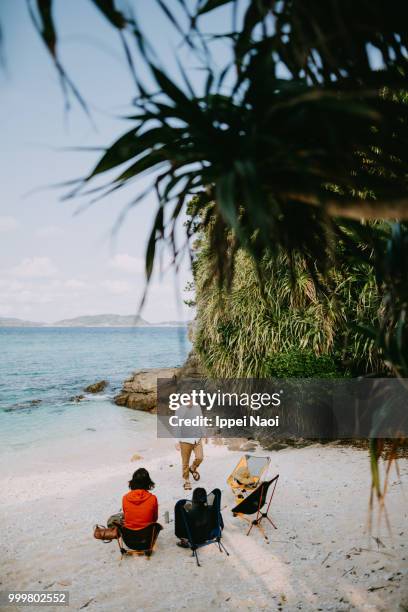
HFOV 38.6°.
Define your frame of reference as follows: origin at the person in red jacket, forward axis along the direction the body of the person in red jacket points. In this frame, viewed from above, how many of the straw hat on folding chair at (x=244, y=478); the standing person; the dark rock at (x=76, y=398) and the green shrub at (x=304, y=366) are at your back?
0

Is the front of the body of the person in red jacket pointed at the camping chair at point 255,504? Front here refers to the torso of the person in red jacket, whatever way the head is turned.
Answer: no

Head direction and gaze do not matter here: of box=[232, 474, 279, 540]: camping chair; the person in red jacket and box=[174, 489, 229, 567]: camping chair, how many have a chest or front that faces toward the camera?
0

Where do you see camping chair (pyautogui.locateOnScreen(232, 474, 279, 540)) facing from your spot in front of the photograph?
facing away from the viewer and to the left of the viewer

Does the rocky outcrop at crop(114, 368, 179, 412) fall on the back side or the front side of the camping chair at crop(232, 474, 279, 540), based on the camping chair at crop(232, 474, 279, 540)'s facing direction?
on the front side

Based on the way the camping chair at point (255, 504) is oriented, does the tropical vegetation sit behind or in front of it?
behind

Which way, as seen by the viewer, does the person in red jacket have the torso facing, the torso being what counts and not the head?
away from the camera

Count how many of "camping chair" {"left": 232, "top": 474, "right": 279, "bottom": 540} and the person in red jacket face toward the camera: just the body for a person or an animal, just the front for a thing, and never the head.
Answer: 0

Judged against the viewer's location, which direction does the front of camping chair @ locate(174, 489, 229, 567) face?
facing away from the viewer and to the left of the viewer

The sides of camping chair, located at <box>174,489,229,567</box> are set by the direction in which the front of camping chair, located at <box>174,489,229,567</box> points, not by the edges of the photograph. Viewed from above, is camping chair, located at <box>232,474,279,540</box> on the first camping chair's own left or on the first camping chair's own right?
on the first camping chair's own right

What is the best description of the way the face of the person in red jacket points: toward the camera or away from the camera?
away from the camera

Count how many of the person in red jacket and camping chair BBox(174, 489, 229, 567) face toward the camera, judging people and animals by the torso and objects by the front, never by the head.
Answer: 0

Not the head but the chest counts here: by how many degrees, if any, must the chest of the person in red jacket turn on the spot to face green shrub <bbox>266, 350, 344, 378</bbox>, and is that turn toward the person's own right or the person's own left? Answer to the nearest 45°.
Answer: approximately 45° to the person's own right
